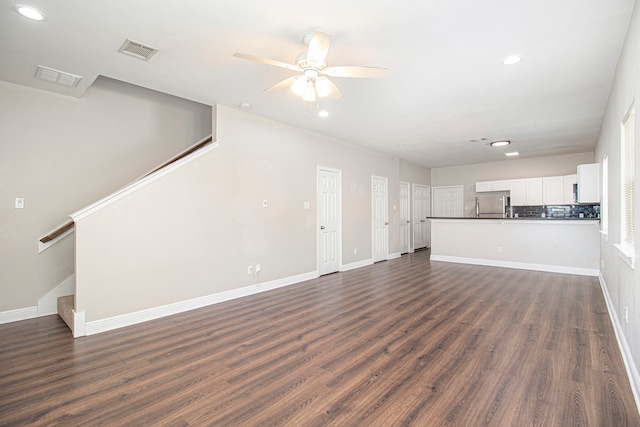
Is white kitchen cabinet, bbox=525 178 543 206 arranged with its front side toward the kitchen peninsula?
yes

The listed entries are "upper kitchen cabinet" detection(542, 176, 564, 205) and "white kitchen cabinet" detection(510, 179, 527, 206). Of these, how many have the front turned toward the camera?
2

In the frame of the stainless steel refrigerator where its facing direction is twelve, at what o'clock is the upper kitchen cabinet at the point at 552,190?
The upper kitchen cabinet is roughly at 10 o'clock from the stainless steel refrigerator.

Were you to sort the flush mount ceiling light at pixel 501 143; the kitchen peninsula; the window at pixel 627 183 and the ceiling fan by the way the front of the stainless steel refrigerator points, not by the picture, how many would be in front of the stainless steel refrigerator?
4

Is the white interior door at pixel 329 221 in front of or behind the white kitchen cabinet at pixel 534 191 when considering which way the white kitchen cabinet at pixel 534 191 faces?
in front

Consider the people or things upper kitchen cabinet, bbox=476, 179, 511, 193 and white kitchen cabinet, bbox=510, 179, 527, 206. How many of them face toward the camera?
2

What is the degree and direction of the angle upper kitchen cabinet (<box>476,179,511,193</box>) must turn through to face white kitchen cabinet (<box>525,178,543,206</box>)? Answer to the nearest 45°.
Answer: approximately 90° to its left

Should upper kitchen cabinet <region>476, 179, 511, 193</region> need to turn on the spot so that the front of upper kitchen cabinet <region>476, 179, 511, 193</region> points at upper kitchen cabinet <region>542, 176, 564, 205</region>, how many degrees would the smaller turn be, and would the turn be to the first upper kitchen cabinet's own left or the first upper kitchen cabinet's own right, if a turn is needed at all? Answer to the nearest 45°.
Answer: approximately 90° to the first upper kitchen cabinet's own left

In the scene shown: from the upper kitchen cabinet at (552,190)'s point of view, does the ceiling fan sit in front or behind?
in front

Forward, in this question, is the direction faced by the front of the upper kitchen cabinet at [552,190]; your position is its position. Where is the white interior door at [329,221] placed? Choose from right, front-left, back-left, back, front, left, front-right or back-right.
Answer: front-right

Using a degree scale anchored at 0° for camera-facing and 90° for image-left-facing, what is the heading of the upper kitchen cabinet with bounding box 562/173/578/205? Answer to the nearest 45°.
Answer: approximately 45°

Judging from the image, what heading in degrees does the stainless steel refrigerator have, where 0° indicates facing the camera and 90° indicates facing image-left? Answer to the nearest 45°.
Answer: approximately 0°

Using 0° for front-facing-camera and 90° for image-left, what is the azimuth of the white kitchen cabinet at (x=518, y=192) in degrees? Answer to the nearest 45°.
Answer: approximately 0°
